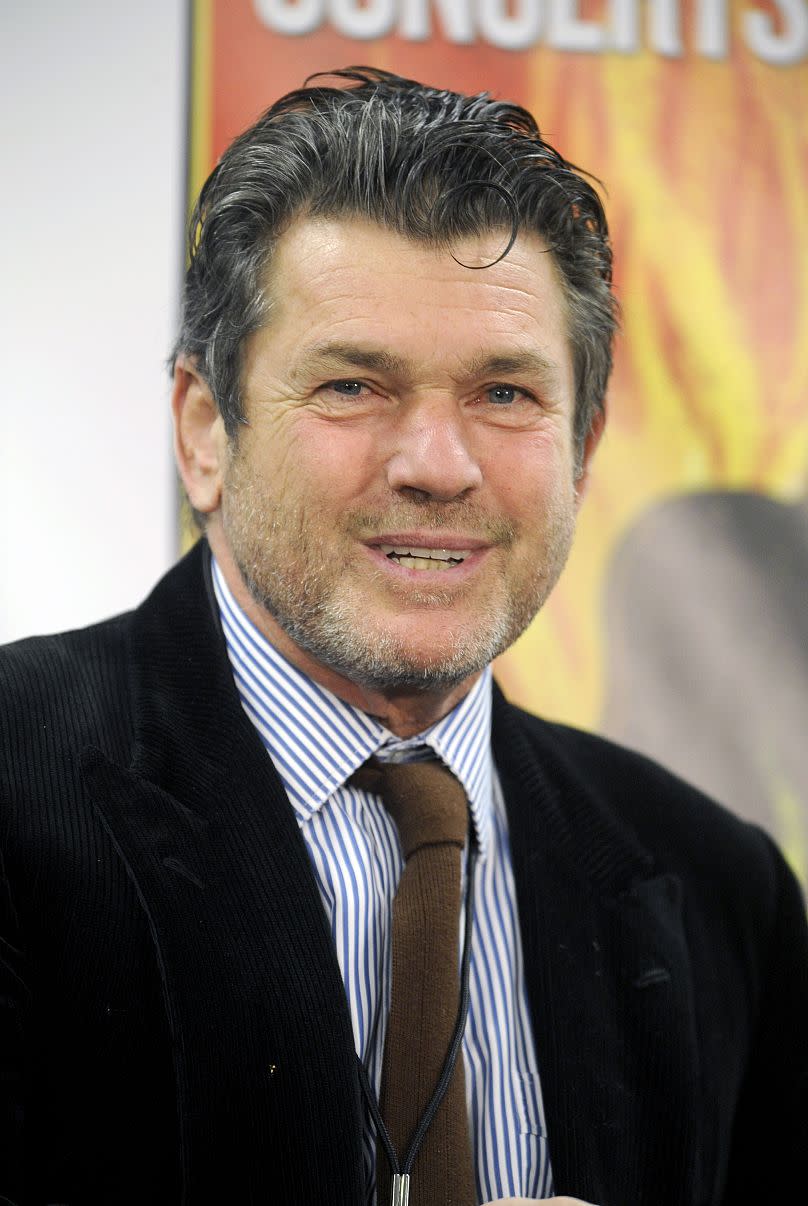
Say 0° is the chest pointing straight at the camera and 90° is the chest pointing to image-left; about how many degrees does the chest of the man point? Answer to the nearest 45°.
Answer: approximately 0°
